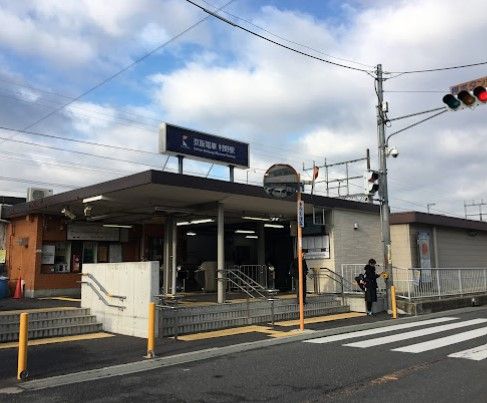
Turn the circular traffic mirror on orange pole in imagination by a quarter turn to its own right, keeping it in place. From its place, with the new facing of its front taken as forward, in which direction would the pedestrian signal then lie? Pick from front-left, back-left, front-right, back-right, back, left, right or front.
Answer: back-right

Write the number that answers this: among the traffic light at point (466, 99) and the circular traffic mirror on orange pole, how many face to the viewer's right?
0

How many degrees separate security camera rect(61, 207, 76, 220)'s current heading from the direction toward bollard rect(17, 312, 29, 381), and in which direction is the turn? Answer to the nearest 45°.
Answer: approximately 45° to its right

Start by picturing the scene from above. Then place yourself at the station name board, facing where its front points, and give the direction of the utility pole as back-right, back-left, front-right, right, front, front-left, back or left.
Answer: front-left

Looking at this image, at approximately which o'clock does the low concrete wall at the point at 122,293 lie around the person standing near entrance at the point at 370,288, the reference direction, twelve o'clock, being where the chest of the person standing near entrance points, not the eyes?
The low concrete wall is roughly at 3 o'clock from the person standing near entrance.

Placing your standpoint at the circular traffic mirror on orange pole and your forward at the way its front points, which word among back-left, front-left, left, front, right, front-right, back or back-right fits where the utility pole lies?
back-left

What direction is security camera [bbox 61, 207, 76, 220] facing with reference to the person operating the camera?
facing the viewer and to the right of the viewer

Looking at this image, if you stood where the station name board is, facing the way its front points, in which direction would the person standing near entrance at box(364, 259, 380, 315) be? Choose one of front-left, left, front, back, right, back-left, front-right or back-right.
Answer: front-left

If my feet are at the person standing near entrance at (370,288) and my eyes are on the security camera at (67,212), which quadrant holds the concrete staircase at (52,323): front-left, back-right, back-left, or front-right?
front-left

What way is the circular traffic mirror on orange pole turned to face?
toward the camera

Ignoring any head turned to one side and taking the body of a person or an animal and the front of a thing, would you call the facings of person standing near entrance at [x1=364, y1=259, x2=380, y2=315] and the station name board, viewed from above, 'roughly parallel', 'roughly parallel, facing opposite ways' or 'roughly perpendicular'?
roughly parallel

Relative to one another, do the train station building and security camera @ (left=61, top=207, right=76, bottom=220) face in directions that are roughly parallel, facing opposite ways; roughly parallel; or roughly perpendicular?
roughly perpendicular

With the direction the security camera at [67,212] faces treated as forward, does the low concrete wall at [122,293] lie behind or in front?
in front
